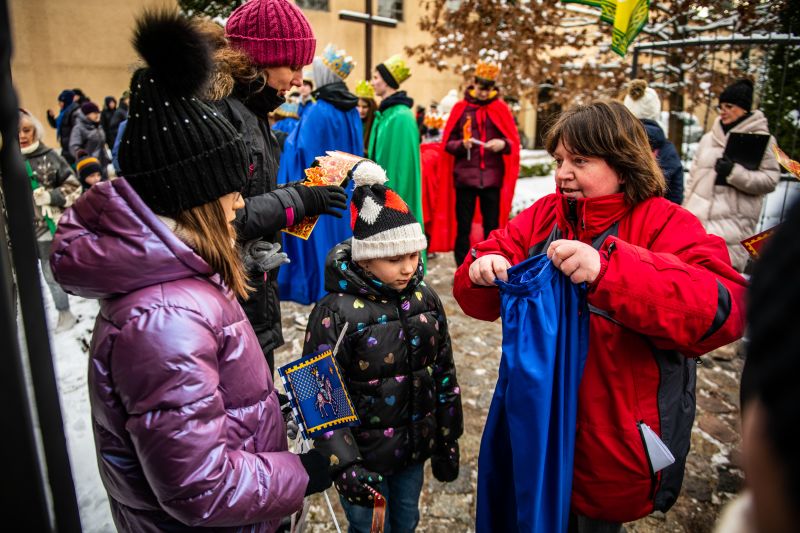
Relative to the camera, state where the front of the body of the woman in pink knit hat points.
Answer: to the viewer's right

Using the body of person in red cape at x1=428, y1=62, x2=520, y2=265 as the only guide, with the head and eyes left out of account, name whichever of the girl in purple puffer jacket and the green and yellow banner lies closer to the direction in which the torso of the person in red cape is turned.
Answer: the girl in purple puffer jacket

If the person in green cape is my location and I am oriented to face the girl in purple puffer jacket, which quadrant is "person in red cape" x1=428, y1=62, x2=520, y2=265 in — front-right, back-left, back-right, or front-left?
back-left

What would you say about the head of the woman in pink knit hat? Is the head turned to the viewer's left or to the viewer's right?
to the viewer's right

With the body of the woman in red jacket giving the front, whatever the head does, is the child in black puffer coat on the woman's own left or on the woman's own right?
on the woman's own right

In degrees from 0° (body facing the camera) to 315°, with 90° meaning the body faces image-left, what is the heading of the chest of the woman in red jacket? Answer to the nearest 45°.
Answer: approximately 45°

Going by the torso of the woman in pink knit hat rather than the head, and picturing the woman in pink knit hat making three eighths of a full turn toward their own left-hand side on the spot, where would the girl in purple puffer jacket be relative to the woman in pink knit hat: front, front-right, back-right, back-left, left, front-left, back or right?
back-left

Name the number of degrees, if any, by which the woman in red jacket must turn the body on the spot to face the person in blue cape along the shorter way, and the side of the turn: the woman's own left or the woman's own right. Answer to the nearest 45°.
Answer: approximately 90° to the woman's own right
